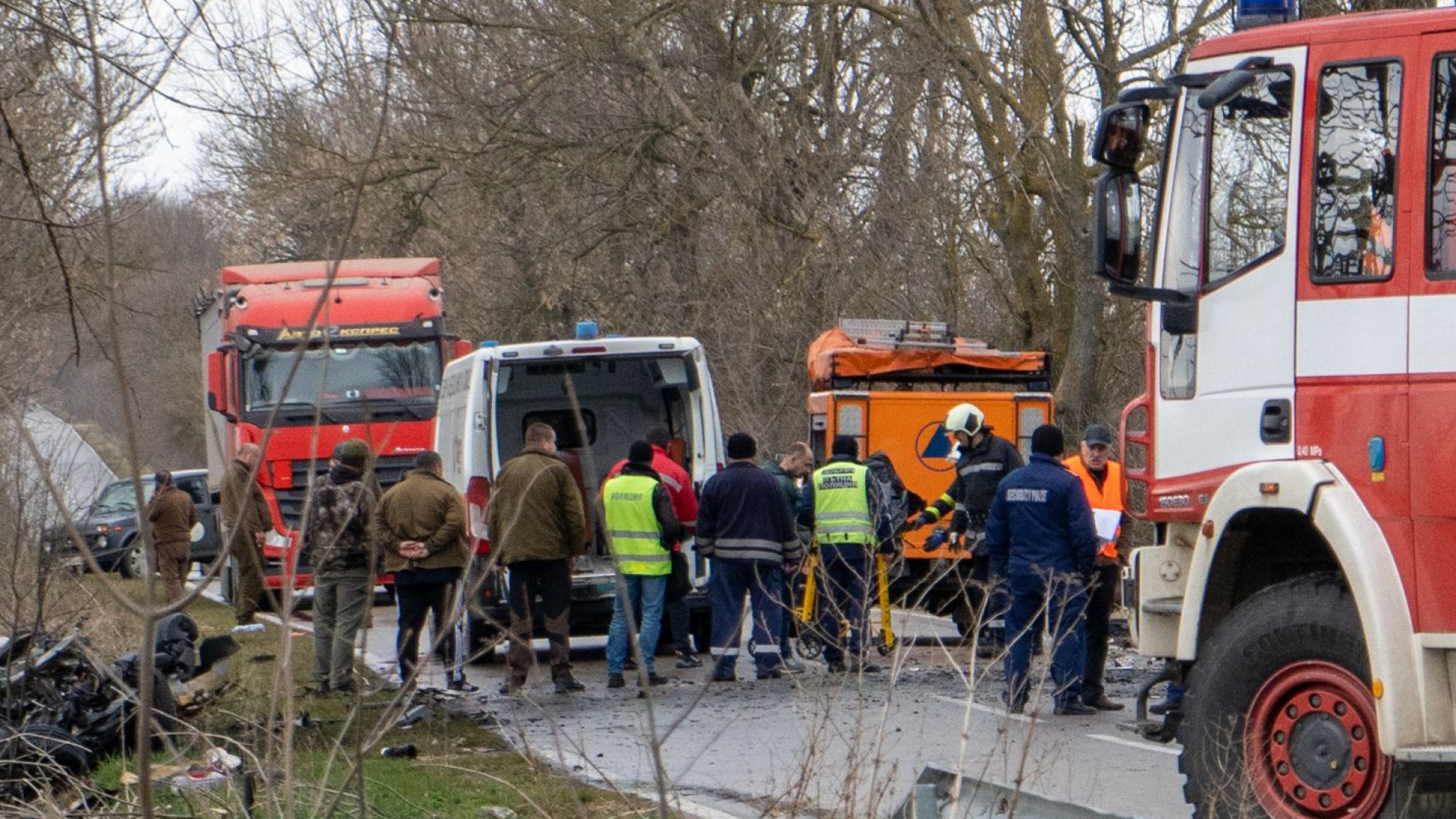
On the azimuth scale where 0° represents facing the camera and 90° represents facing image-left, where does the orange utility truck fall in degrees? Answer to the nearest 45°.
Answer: approximately 180°

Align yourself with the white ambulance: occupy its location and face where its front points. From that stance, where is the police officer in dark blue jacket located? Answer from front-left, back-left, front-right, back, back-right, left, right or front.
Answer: back-right

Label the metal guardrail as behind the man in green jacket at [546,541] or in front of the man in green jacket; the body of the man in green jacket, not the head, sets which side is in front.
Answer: behind

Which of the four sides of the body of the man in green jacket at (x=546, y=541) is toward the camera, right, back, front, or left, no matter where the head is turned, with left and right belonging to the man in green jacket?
back

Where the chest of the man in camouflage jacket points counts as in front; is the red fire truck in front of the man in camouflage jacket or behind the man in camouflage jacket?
behind

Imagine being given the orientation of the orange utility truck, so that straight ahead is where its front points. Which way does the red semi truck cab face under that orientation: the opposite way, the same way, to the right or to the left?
the opposite way

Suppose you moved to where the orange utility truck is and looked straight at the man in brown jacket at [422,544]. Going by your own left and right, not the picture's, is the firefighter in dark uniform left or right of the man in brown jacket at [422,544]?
left

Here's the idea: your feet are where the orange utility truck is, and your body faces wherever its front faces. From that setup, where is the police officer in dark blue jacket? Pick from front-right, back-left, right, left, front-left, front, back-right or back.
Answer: back

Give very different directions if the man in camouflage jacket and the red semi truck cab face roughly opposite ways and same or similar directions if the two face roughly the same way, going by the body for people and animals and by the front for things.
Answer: very different directions

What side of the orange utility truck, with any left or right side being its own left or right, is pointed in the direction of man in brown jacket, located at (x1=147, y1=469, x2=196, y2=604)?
left

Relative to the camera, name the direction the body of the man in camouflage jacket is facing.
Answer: away from the camera

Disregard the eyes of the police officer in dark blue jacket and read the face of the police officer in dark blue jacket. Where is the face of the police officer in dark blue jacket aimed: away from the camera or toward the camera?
away from the camera

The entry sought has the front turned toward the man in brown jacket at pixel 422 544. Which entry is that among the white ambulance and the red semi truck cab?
the red semi truck cab

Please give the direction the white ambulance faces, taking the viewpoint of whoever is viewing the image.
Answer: facing away from the viewer

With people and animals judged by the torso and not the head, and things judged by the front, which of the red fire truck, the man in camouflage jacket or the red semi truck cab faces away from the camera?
the man in camouflage jacket

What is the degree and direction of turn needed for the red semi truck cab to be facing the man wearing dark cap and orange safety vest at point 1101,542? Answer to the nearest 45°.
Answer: approximately 45° to its left
